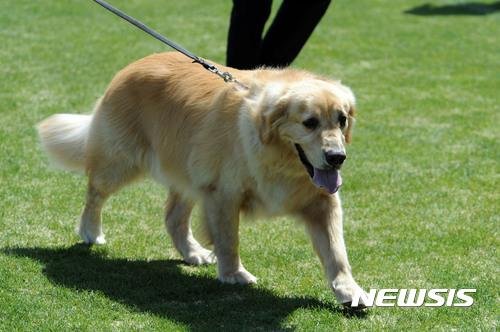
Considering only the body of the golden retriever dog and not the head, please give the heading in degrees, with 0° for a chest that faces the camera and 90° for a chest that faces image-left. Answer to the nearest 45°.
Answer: approximately 315°
